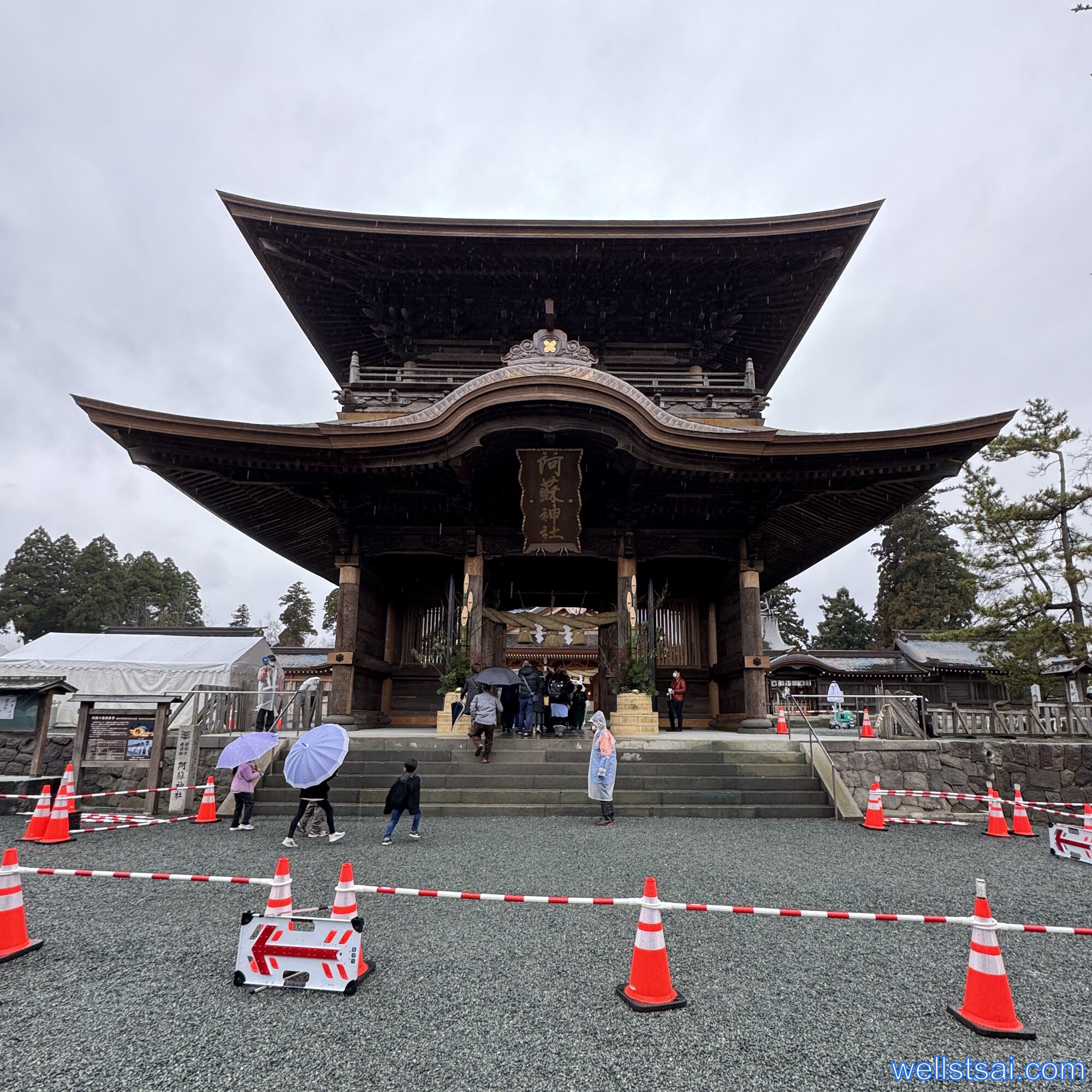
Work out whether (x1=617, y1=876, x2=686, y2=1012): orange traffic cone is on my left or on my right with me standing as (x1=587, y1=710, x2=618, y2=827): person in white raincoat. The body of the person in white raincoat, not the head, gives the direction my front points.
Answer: on my left

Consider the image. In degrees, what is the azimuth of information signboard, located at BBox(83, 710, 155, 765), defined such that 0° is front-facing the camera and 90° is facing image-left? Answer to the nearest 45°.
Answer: approximately 0°
